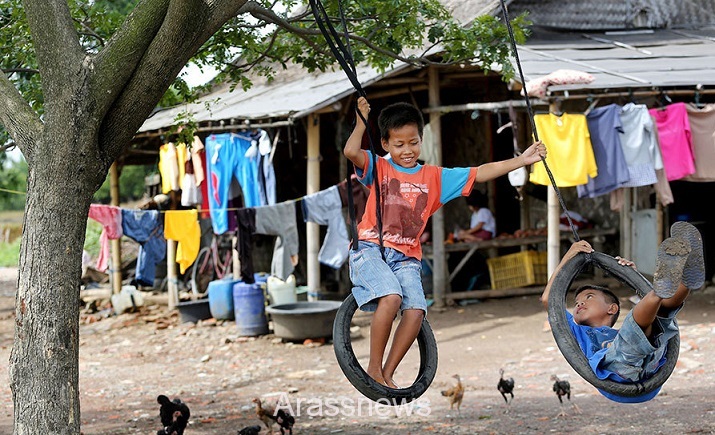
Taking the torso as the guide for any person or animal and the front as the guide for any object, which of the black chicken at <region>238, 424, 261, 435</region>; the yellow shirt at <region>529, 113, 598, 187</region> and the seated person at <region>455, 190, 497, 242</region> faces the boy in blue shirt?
the yellow shirt

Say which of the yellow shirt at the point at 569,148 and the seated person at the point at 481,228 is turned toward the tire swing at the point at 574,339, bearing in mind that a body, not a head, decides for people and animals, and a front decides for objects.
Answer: the yellow shirt

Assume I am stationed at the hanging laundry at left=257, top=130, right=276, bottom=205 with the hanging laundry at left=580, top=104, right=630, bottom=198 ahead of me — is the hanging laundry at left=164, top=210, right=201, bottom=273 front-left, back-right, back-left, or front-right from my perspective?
back-right
